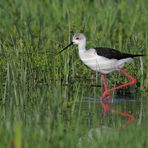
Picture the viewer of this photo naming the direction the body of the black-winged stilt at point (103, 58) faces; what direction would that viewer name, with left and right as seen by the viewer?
facing to the left of the viewer
